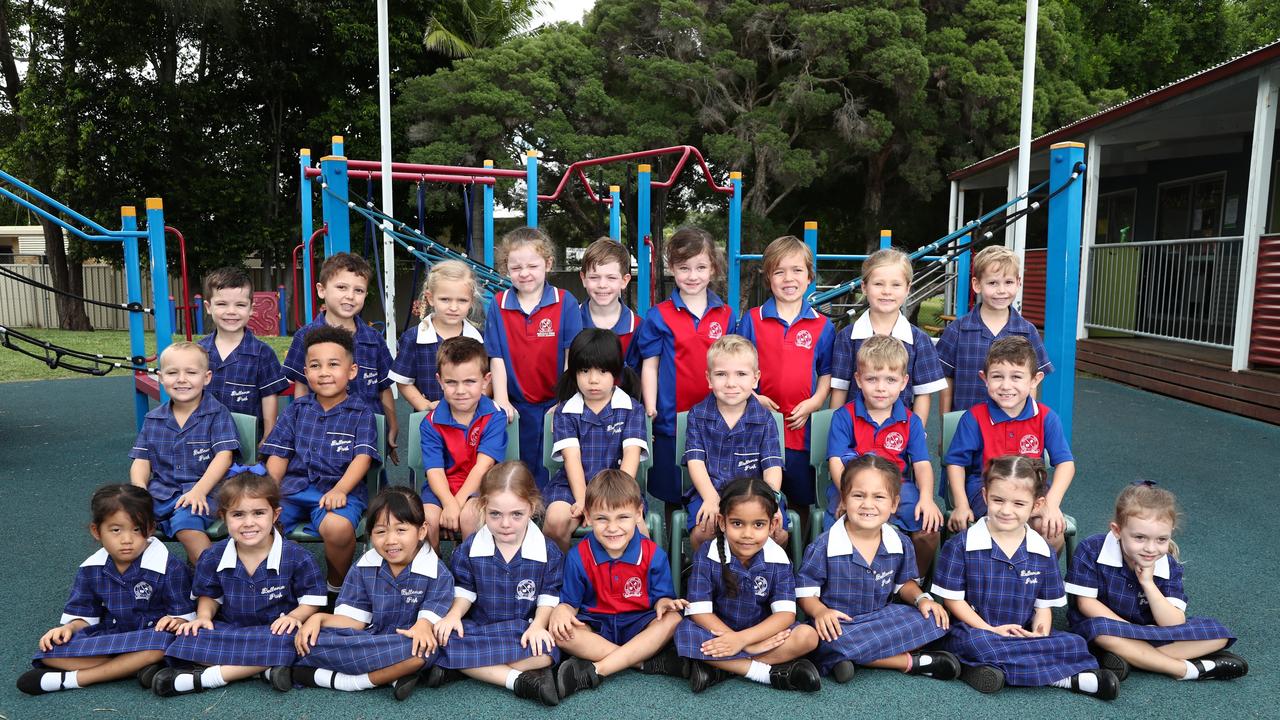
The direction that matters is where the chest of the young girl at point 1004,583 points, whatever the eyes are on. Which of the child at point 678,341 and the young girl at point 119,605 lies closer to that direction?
the young girl

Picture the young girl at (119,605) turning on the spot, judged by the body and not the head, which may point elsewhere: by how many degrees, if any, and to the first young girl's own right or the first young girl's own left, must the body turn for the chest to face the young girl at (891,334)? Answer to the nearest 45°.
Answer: approximately 90° to the first young girl's own left

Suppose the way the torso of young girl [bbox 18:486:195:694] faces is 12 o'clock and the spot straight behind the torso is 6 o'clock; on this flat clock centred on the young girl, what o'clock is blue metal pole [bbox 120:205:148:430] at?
The blue metal pole is roughly at 6 o'clock from the young girl.

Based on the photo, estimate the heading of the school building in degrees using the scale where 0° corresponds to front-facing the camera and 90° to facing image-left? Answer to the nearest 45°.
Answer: approximately 45°

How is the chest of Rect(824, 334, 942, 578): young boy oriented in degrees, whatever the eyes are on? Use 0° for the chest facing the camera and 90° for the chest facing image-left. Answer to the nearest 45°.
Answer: approximately 0°

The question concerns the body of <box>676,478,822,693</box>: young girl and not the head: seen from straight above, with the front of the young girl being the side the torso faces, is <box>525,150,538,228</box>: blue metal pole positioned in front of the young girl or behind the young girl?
behind

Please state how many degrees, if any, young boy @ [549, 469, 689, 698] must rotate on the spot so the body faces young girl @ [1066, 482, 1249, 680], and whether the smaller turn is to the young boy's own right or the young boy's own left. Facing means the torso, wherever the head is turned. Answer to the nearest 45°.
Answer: approximately 90° to the young boy's own left

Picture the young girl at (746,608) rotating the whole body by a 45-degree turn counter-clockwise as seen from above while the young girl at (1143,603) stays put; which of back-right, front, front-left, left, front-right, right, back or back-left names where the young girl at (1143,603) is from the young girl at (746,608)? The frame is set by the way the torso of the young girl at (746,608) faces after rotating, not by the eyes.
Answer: front-left

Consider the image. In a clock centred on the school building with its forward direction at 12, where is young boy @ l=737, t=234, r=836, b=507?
The young boy is roughly at 11 o'clock from the school building.
